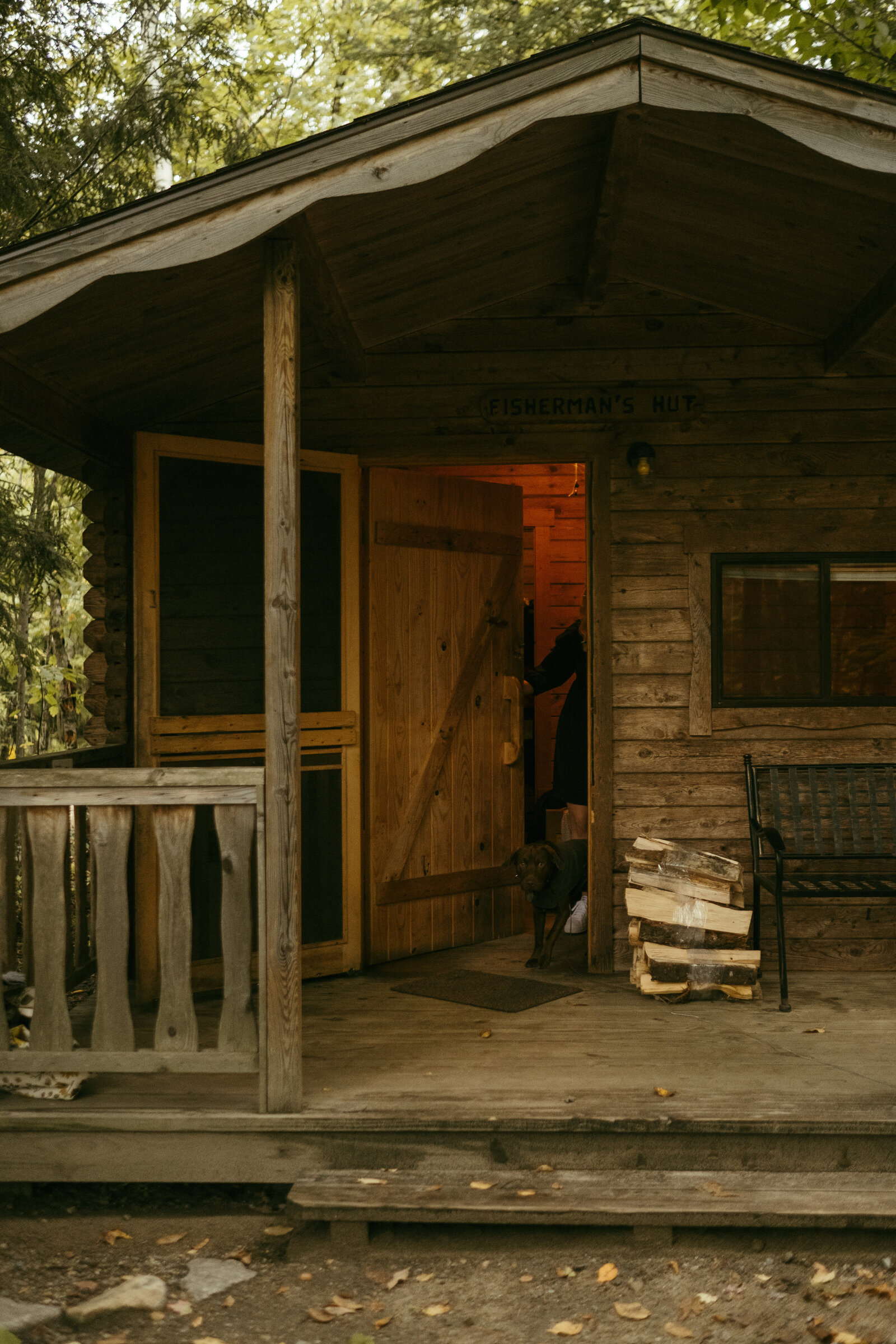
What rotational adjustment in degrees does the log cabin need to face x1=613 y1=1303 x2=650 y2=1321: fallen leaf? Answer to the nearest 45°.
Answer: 0° — it already faces it

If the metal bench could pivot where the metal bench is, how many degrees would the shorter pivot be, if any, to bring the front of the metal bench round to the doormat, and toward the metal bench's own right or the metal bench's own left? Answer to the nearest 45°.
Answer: approximately 45° to the metal bench's own right

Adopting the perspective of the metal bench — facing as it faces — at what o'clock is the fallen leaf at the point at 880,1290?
The fallen leaf is roughly at 12 o'clock from the metal bench.

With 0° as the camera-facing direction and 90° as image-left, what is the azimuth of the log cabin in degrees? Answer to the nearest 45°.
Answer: approximately 0°

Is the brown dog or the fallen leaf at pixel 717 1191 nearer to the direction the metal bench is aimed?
the fallen leaf

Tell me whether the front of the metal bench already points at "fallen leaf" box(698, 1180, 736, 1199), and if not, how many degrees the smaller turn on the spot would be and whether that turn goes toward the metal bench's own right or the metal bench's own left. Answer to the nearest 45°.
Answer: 0° — it already faces it

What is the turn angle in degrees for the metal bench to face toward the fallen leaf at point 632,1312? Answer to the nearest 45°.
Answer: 0° — it already faces it
